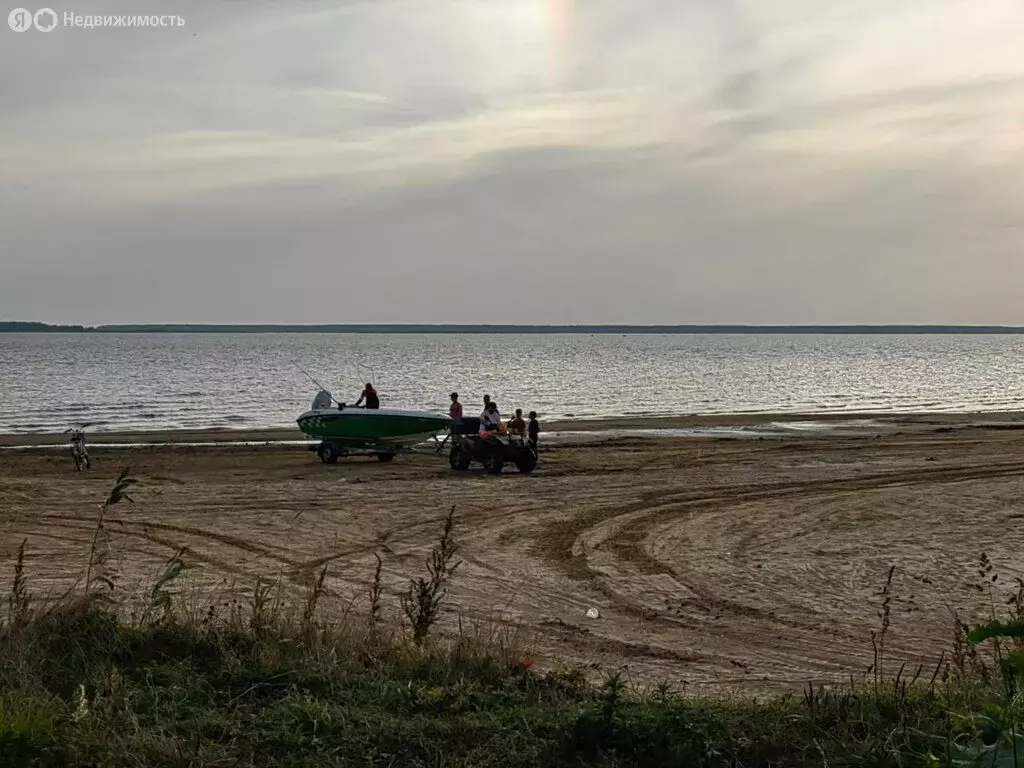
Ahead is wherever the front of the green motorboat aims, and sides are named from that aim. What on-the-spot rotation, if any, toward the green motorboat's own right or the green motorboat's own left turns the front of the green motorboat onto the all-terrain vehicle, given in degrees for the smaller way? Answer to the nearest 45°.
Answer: approximately 45° to the green motorboat's own right

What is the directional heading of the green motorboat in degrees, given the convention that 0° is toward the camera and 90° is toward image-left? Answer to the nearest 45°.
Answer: approximately 270°

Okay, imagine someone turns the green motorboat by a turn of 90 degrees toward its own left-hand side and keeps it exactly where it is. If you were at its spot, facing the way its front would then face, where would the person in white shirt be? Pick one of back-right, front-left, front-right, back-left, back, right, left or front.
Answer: back-right
